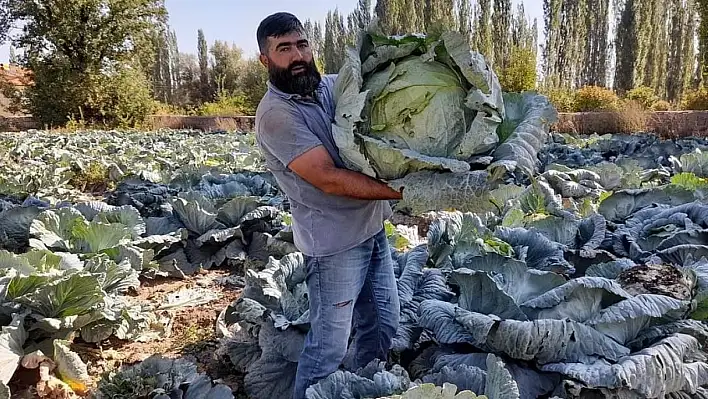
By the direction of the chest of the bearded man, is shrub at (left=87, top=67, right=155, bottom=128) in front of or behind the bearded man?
behind

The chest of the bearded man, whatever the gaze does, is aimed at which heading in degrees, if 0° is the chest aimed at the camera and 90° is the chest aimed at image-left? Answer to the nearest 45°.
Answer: approximately 315°

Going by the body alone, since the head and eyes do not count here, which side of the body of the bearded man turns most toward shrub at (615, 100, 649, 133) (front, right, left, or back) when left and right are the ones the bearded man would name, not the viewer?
left
